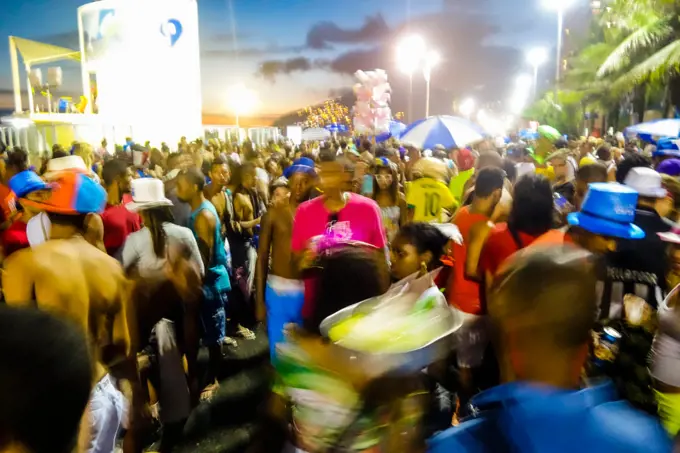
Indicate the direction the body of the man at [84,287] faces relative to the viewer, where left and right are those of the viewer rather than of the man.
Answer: facing away from the viewer

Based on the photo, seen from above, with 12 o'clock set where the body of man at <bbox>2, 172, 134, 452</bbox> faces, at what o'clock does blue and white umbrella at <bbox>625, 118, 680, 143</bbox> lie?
The blue and white umbrella is roughly at 2 o'clock from the man.

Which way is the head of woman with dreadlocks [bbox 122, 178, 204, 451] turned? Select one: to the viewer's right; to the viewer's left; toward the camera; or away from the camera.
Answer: away from the camera

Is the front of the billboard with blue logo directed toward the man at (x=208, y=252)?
yes

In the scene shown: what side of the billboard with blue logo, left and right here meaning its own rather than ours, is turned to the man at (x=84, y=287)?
front

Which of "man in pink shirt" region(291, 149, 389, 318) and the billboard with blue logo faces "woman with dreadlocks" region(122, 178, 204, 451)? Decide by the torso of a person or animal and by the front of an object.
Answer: the billboard with blue logo

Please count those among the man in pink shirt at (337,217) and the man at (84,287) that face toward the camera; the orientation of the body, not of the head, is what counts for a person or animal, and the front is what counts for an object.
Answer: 1

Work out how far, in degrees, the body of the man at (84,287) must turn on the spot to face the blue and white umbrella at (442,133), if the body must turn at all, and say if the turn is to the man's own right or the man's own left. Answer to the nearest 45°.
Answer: approximately 45° to the man's own right

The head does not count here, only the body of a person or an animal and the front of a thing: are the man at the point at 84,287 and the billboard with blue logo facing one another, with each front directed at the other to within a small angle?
yes

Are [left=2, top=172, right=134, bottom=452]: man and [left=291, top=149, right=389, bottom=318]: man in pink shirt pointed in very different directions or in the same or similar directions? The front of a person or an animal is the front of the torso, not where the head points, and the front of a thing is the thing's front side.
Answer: very different directions

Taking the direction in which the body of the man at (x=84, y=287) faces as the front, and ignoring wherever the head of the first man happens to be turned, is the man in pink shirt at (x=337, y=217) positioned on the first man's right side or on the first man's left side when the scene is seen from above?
on the first man's right side

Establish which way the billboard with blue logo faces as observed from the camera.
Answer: facing the viewer

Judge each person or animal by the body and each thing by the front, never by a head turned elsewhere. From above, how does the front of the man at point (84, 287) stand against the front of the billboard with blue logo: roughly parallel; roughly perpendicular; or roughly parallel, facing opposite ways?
roughly parallel, facing opposite ways

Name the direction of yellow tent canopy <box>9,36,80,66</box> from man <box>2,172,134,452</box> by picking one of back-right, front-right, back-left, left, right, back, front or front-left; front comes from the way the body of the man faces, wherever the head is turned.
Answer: front

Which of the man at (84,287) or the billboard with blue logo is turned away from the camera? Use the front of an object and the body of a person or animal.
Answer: the man

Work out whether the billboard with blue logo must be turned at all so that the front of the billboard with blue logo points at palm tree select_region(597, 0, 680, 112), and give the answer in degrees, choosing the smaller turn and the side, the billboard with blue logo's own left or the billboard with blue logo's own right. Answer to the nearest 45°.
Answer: approximately 45° to the billboard with blue logo's own left

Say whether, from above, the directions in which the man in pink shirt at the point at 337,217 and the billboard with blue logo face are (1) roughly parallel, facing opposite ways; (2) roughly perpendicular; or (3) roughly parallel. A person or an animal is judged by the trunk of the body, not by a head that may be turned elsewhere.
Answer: roughly parallel
